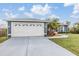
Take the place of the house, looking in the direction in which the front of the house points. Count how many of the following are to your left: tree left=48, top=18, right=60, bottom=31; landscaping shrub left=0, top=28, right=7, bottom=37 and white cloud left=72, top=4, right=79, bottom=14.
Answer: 2

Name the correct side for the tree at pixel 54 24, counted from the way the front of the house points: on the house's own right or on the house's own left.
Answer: on the house's own left

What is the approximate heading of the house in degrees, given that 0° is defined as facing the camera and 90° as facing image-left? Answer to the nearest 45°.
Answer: approximately 0°

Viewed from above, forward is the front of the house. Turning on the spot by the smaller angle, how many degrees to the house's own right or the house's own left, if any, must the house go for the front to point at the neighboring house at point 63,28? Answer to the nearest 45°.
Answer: approximately 90° to the house's own left

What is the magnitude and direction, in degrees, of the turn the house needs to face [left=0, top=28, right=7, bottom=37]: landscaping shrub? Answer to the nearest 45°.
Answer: approximately 90° to its right

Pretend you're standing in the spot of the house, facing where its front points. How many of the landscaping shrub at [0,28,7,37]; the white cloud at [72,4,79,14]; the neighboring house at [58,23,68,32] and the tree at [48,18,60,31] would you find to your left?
3
